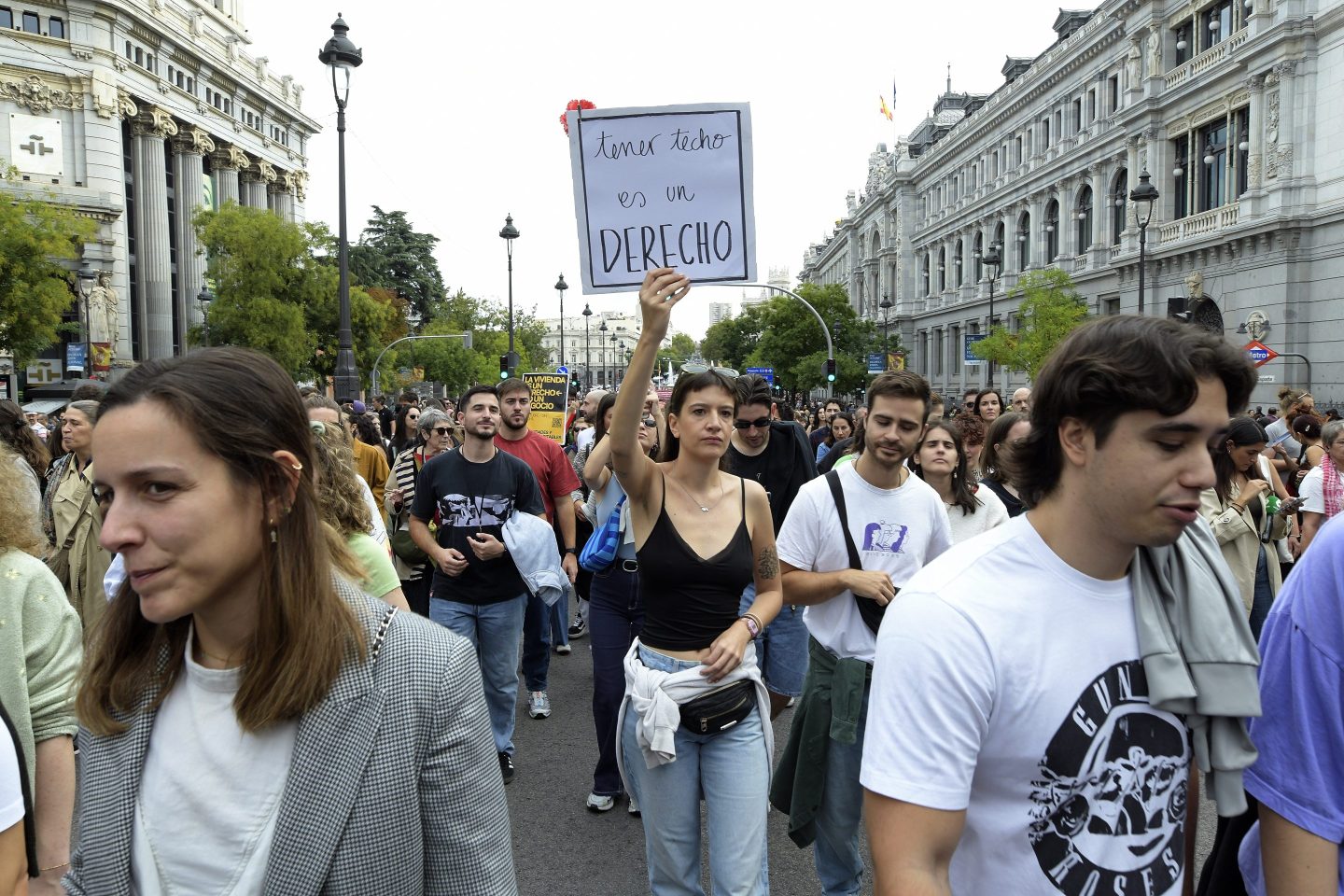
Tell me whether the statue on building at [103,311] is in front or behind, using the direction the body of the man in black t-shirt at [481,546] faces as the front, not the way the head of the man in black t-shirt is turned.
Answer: behind

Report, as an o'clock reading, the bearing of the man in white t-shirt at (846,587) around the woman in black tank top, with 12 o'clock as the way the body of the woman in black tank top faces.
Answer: The man in white t-shirt is roughly at 8 o'clock from the woman in black tank top.

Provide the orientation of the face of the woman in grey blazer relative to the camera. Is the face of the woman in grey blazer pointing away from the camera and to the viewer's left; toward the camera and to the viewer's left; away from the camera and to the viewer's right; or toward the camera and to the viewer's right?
toward the camera and to the viewer's left

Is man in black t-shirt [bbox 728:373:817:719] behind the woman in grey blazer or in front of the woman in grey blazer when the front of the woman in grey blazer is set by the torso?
behind

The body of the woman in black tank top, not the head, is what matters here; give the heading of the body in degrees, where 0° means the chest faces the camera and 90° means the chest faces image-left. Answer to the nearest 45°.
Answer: approximately 0°

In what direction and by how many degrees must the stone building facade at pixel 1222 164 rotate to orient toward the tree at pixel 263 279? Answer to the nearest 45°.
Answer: approximately 45° to its right

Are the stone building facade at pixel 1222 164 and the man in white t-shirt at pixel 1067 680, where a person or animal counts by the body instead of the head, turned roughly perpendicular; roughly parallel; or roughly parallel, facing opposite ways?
roughly perpendicular

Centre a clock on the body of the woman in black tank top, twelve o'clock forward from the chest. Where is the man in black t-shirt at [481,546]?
The man in black t-shirt is roughly at 5 o'clock from the woman in black tank top.

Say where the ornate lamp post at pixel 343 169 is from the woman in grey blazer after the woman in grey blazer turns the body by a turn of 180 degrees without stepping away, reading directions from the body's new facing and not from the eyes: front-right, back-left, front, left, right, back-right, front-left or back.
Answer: front-left

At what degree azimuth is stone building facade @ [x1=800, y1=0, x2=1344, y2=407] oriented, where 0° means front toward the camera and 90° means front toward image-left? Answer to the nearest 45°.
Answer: approximately 45°

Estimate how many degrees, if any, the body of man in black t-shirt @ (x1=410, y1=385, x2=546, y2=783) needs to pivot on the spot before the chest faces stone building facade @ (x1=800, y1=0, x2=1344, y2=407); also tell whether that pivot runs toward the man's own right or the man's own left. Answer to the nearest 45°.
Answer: approximately 135° to the man's own left

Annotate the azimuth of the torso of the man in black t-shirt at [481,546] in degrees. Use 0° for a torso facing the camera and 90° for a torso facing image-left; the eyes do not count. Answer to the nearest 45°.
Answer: approximately 0°

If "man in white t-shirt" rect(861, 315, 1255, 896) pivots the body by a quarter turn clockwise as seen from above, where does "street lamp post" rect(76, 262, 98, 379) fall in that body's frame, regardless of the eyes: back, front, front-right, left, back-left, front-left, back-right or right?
right

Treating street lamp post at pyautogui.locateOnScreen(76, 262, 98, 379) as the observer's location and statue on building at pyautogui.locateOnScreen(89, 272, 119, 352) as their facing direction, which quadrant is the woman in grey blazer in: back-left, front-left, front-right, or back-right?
back-right
